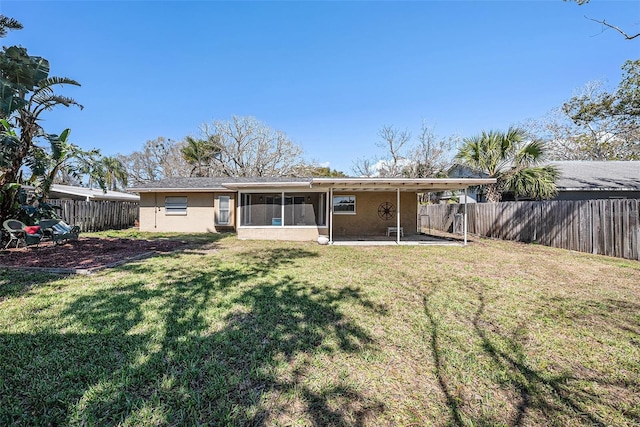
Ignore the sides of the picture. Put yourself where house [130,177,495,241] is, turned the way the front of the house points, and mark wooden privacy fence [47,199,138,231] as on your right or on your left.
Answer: on your left

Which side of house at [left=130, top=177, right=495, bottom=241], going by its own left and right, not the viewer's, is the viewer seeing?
back

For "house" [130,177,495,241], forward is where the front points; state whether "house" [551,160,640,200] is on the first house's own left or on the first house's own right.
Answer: on the first house's own right

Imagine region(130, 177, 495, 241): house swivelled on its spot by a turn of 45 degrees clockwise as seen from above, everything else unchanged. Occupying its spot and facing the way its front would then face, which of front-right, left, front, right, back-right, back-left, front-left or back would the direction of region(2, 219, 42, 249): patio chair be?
back

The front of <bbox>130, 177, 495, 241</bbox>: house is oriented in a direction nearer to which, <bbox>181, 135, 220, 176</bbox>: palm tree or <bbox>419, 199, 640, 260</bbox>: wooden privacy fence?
the palm tree

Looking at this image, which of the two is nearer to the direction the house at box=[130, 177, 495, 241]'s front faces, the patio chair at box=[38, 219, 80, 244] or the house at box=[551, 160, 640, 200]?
the house

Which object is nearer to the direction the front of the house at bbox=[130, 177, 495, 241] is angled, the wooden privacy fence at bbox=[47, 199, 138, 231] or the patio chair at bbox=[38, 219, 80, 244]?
the wooden privacy fence

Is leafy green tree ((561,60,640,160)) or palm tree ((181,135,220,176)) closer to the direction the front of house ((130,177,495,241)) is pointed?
the palm tree

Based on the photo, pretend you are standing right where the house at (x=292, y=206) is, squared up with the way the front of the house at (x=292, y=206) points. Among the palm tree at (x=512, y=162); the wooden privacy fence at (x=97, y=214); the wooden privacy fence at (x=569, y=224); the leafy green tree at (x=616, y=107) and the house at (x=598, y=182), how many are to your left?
1

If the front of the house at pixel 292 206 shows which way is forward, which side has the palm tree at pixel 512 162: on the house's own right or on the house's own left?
on the house's own right
